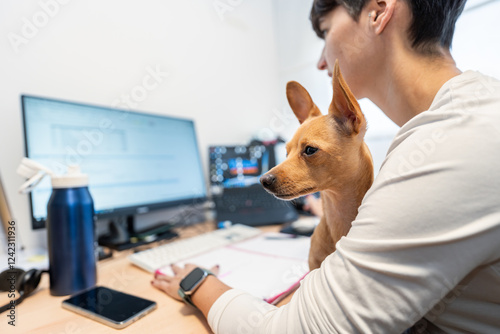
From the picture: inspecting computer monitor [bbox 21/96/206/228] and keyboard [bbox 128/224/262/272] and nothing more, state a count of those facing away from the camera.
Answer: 0

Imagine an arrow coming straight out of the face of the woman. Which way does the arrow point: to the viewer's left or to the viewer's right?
to the viewer's left

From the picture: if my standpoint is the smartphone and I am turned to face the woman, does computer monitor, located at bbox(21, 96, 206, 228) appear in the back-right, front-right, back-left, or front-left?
back-left

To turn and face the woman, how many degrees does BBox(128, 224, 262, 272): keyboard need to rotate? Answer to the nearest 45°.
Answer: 0° — it already faces them

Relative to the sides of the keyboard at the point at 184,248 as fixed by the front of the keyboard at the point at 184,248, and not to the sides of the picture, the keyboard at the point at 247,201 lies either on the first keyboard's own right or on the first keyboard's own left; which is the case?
on the first keyboard's own left

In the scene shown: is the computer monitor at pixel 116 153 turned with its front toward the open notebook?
yes

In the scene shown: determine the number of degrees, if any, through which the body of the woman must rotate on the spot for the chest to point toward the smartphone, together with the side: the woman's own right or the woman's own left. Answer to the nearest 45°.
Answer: approximately 45° to the woman's own left

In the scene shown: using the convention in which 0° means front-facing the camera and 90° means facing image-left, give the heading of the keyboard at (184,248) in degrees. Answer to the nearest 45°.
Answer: approximately 315°

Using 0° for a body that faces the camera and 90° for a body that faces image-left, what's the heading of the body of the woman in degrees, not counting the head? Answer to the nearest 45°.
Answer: approximately 135°

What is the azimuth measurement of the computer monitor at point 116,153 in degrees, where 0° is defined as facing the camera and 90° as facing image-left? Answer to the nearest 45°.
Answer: approximately 315°
